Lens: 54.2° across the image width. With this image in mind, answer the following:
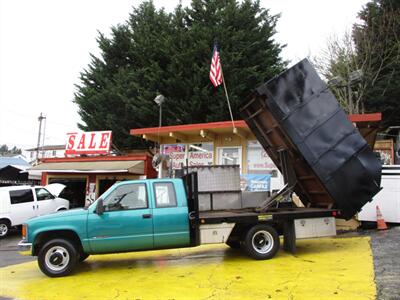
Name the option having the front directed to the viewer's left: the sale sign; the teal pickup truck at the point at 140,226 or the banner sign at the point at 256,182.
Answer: the teal pickup truck

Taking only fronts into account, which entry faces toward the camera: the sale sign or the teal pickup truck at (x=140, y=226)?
the sale sign

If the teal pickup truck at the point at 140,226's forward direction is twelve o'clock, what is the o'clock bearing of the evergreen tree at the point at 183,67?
The evergreen tree is roughly at 3 o'clock from the teal pickup truck.

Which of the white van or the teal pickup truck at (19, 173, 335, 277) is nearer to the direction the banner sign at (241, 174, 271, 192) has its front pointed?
the teal pickup truck

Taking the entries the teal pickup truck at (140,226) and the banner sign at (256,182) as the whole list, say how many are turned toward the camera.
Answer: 1

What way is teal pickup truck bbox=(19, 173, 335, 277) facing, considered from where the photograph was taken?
facing to the left of the viewer

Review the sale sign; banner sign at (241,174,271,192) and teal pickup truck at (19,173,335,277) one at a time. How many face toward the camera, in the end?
2

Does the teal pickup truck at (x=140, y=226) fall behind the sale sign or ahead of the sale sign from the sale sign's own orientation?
ahead

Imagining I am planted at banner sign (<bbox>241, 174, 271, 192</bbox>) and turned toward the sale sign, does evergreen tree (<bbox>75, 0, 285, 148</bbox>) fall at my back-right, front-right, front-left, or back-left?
front-right

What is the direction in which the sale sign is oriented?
toward the camera

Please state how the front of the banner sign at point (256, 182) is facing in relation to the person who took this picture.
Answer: facing the viewer

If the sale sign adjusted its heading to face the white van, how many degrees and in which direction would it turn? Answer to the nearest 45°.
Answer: approximately 45° to its right

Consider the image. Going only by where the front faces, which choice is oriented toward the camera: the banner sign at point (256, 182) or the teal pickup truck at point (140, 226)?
the banner sign

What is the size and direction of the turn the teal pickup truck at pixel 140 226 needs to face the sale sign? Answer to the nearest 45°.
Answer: approximately 90° to its right

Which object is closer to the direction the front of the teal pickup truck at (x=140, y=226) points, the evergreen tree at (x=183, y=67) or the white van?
the white van

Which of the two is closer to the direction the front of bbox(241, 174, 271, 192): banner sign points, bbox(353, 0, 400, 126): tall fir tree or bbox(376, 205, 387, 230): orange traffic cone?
the orange traffic cone

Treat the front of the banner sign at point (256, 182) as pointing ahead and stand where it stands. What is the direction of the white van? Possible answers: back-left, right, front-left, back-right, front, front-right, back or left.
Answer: right
